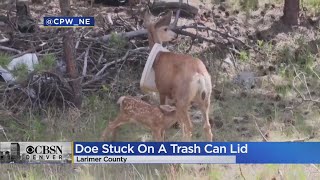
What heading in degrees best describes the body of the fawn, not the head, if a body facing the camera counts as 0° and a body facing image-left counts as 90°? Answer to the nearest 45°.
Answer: approximately 270°

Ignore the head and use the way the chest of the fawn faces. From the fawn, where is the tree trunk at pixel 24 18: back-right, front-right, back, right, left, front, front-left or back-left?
back

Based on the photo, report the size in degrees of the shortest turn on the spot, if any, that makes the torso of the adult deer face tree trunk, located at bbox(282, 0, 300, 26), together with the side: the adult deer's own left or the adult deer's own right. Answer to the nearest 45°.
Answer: approximately 135° to the adult deer's own right

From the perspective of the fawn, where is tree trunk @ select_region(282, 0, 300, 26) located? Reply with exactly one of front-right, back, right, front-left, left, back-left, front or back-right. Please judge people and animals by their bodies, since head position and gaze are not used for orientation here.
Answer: front

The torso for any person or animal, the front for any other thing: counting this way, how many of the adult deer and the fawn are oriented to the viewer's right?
1
